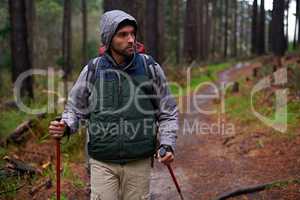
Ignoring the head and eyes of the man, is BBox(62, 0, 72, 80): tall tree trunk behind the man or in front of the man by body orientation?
behind

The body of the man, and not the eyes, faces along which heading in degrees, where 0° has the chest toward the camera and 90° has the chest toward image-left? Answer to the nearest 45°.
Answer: approximately 0°

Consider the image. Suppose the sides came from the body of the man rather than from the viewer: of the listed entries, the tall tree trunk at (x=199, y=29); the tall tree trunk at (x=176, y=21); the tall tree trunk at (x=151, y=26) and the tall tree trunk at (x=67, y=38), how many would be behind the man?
4

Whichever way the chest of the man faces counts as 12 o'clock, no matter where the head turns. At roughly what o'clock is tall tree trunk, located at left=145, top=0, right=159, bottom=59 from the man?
The tall tree trunk is roughly at 6 o'clock from the man.

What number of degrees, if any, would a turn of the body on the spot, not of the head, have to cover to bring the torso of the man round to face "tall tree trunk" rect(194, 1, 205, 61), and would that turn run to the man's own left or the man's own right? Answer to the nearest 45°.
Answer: approximately 180°

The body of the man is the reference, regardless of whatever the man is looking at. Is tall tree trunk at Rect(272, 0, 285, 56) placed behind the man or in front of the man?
behind

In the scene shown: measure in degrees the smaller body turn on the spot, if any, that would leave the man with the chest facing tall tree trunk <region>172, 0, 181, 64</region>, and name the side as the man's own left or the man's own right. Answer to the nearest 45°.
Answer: approximately 180°

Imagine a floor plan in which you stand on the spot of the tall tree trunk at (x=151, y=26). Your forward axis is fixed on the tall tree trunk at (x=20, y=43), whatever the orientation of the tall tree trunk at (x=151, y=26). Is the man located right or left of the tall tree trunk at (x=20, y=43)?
left

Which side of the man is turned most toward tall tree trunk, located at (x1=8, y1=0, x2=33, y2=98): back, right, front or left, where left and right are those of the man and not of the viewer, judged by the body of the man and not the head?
back
